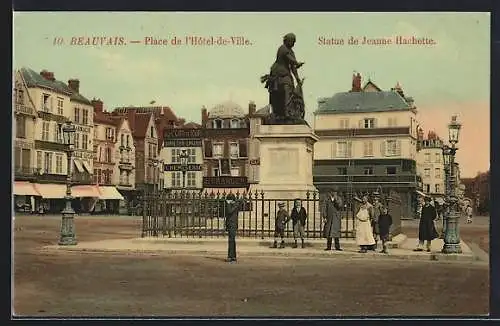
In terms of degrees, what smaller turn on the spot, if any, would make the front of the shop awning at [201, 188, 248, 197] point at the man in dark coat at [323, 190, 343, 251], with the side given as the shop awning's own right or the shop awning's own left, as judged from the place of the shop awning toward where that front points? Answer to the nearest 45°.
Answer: approximately 45° to the shop awning's own left

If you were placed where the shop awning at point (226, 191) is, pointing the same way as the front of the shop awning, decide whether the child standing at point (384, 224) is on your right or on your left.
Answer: on your left

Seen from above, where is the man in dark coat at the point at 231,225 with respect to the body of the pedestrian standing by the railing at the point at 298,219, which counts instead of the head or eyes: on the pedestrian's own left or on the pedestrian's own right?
on the pedestrian's own right

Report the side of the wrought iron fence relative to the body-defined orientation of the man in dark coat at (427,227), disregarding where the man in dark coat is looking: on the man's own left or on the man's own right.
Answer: on the man's own right

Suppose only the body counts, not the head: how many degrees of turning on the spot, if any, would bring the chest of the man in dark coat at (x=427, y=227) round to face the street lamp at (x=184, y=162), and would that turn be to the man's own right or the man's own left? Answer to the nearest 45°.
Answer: approximately 45° to the man's own right

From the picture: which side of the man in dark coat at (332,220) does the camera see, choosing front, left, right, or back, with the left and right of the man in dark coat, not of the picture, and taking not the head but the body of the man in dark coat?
front

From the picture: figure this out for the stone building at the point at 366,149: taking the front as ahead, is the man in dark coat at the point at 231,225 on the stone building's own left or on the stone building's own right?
on the stone building's own right

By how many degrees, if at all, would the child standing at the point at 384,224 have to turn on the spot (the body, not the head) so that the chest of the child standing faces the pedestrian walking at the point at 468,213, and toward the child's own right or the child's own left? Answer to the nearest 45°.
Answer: approximately 90° to the child's own left

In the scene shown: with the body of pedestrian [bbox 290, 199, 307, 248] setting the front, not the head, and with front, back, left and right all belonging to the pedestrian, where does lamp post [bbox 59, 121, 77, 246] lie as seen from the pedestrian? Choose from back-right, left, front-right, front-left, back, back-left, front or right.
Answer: right

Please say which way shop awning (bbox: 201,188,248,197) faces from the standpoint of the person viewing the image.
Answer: facing the viewer

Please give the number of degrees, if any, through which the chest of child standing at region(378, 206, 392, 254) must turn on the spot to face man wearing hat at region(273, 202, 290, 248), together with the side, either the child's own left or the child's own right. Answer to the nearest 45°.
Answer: approximately 90° to the child's own right

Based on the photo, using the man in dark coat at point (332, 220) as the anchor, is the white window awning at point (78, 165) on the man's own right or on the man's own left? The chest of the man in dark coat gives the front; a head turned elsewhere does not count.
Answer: on the man's own right

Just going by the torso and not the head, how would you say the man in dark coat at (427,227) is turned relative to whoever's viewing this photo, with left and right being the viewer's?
facing the viewer and to the left of the viewer

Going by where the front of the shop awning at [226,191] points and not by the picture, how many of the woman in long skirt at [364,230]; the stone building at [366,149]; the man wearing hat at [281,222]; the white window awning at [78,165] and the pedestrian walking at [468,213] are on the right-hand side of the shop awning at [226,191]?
1

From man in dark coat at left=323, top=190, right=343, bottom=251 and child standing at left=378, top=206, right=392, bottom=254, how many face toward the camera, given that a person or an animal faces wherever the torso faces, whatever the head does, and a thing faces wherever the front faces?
2

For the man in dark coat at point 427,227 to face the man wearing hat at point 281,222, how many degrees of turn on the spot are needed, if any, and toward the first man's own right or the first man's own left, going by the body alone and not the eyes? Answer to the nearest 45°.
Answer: approximately 45° to the first man's own right

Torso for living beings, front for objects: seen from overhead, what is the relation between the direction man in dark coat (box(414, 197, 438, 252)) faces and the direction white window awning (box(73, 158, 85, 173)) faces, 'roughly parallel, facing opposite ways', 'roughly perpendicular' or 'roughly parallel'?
roughly perpendicular

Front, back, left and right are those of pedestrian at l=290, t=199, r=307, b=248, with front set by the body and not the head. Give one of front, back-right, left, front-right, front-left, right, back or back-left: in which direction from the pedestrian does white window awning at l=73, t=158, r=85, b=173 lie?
right

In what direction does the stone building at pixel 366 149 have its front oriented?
toward the camera

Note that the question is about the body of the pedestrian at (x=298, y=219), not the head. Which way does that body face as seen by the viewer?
toward the camera
